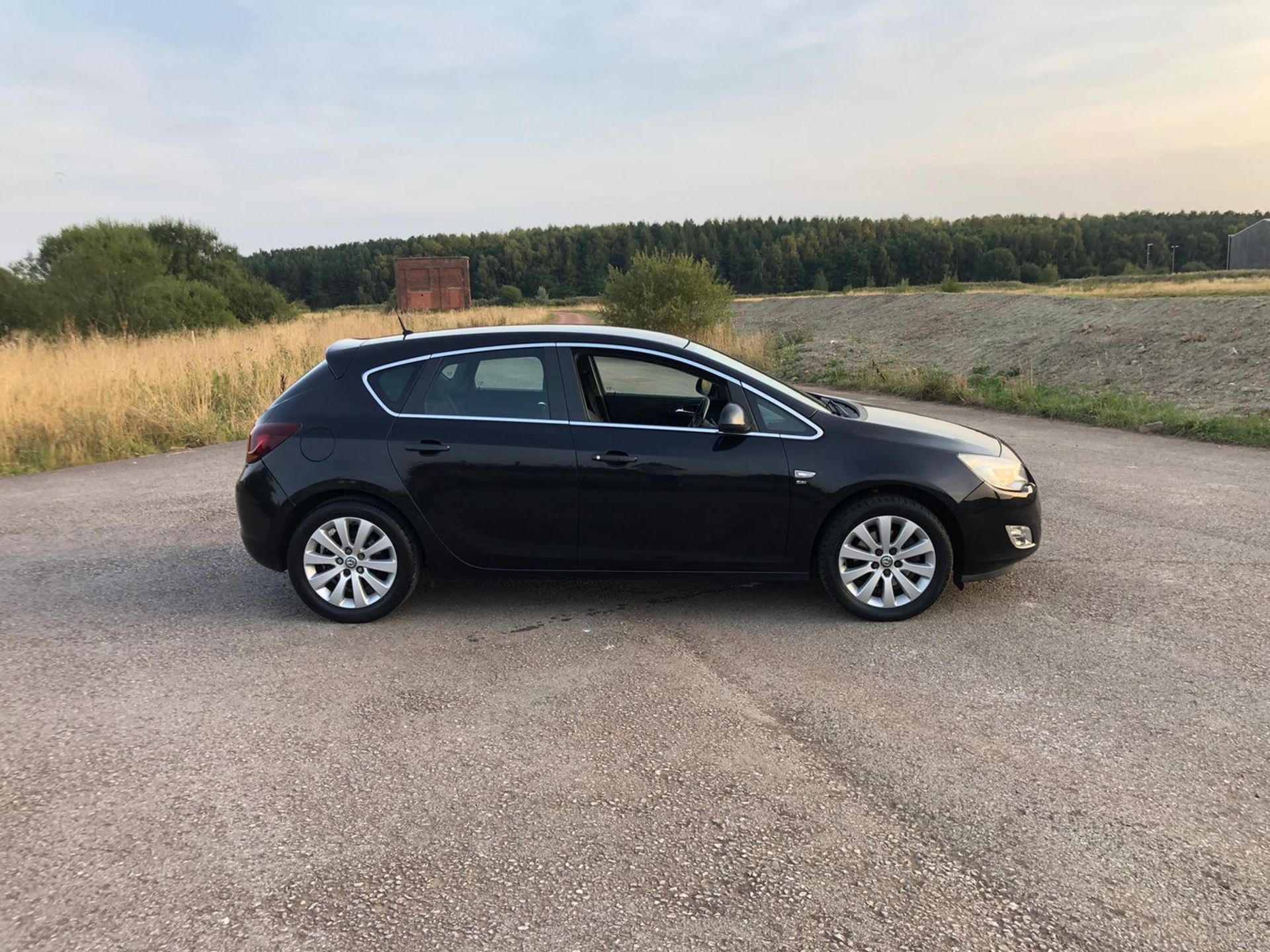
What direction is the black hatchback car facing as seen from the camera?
to the viewer's right

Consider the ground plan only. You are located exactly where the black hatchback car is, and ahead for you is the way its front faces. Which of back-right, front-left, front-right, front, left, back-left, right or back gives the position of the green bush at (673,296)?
left

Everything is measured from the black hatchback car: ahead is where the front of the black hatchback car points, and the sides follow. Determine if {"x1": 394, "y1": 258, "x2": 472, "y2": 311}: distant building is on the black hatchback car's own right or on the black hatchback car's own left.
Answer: on the black hatchback car's own left

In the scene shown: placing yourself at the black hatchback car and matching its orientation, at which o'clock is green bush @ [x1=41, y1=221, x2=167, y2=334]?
The green bush is roughly at 8 o'clock from the black hatchback car.

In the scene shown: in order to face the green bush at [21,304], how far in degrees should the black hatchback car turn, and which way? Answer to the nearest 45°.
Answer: approximately 135° to its left
